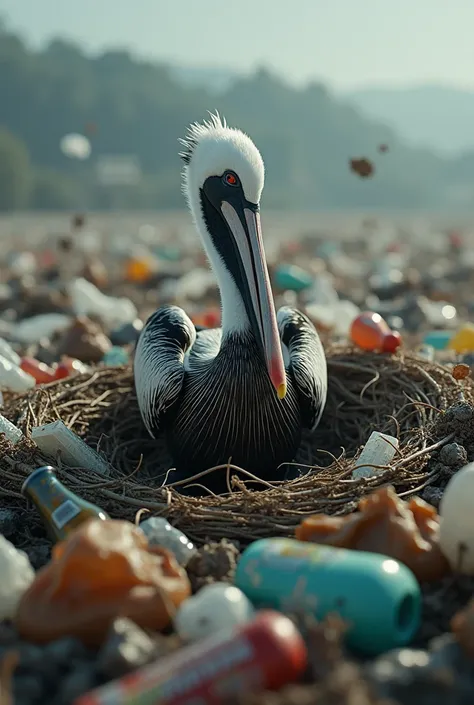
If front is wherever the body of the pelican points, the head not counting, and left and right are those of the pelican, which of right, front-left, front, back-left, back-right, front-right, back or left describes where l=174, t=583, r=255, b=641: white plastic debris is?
front

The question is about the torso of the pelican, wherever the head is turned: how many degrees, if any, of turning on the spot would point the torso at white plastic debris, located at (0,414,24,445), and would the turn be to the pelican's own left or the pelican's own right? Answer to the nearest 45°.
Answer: approximately 90° to the pelican's own right

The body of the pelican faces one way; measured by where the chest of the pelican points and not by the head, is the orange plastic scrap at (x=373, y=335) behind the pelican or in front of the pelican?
behind

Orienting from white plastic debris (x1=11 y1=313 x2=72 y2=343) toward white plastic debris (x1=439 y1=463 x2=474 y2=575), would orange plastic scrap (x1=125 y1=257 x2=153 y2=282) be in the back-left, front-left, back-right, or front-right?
back-left

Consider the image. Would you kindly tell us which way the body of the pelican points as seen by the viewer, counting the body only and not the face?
toward the camera

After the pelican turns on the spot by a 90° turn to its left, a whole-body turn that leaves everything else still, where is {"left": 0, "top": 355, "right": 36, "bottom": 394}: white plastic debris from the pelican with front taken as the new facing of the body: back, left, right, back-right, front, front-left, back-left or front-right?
back-left

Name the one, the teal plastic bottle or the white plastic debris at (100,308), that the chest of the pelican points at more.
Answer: the teal plastic bottle

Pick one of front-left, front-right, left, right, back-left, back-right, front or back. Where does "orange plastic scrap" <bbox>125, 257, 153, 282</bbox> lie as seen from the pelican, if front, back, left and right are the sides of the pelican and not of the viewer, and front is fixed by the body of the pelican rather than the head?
back

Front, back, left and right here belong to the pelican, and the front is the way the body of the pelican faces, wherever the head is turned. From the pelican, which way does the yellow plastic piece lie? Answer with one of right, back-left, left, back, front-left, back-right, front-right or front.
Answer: back-left

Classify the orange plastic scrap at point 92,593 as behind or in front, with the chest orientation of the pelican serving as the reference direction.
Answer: in front

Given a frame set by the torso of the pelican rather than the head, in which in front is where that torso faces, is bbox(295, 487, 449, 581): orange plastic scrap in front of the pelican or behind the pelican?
in front

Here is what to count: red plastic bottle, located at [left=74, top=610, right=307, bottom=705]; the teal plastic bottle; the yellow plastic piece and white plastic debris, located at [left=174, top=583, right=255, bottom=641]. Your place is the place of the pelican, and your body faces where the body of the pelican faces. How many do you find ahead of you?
3

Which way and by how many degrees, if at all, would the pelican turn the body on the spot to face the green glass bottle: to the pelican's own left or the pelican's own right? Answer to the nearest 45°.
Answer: approximately 45° to the pelican's own right

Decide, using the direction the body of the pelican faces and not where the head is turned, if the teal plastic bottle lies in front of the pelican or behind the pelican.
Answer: in front

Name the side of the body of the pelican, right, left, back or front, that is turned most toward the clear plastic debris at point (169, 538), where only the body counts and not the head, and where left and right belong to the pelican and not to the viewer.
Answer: front

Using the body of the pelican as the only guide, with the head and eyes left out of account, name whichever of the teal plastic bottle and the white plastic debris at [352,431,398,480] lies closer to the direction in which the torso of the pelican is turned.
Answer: the teal plastic bottle

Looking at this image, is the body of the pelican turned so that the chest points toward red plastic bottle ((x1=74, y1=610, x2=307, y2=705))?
yes
